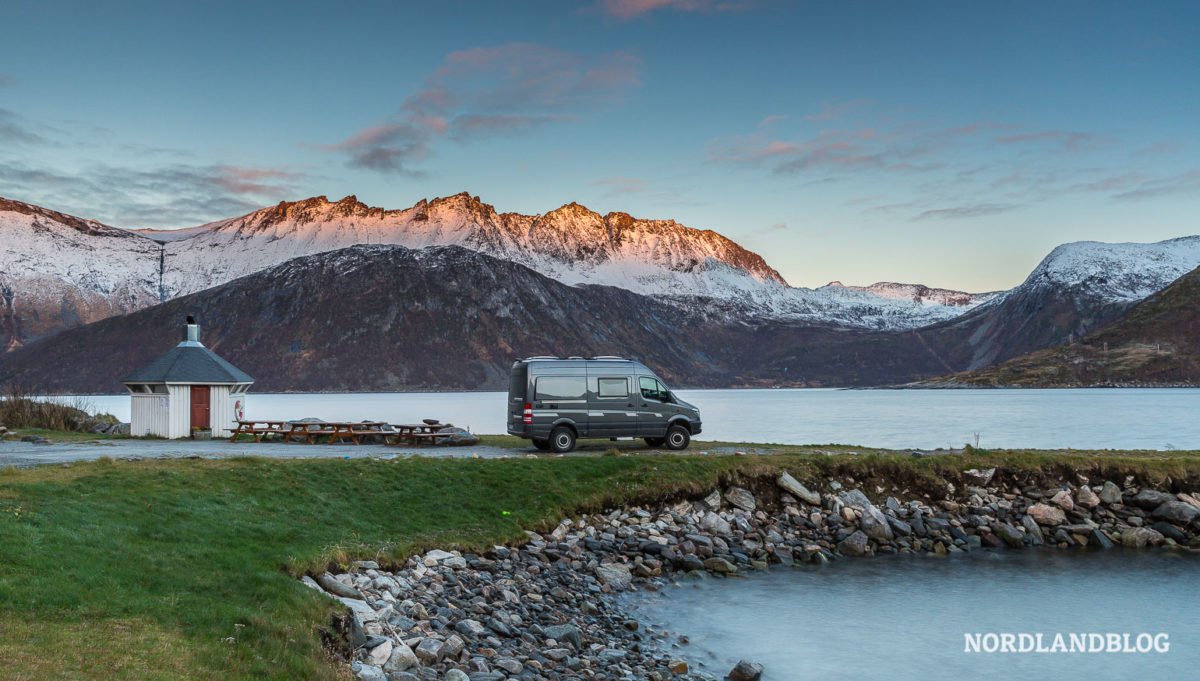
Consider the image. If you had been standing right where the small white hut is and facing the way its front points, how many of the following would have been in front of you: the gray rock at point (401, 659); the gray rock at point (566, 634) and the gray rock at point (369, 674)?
3

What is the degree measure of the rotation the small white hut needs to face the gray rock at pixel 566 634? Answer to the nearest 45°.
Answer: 0° — it already faces it

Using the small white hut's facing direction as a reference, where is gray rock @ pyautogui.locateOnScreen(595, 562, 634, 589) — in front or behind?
in front

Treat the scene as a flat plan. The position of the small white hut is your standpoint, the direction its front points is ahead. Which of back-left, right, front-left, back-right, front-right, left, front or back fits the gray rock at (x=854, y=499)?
front-left

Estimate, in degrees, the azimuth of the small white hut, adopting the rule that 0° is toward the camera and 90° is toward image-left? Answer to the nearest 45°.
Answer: approximately 0°

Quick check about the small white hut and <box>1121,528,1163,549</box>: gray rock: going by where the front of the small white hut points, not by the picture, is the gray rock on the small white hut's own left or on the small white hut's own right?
on the small white hut's own left

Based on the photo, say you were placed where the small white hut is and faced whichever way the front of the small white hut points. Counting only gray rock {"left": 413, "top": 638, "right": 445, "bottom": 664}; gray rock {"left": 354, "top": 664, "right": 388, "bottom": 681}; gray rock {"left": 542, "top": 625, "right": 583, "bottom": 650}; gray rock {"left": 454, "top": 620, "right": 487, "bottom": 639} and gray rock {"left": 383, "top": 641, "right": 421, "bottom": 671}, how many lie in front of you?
5

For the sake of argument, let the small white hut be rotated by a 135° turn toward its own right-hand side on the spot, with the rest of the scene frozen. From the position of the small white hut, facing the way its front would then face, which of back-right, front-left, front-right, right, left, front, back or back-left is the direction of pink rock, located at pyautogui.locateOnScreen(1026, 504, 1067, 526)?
back

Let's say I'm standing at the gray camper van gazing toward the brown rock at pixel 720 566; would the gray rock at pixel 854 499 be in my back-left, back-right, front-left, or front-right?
front-left

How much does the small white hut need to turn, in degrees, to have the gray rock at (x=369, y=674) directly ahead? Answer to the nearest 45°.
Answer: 0° — it already faces it

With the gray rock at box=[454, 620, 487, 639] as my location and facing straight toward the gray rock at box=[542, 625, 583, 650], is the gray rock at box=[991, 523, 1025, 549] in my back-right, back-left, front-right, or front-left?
front-left

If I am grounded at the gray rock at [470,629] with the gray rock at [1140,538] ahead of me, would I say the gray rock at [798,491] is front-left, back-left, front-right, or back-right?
front-left

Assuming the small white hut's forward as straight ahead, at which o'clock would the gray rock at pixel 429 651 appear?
The gray rock is roughly at 12 o'clock from the small white hut.

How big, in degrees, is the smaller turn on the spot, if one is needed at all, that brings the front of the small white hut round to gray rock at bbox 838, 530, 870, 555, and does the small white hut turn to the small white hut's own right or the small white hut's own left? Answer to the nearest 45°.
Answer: approximately 45° to the small white hut's own left

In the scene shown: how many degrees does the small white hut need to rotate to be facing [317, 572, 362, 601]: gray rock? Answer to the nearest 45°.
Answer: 0° — it already faces it

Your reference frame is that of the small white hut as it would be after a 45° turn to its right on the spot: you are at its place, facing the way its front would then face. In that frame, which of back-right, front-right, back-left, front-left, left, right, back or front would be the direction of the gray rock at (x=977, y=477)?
left

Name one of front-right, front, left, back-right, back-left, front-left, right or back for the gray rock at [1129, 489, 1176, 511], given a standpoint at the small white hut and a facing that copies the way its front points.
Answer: front-left

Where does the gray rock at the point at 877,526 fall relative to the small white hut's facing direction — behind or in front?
in front
